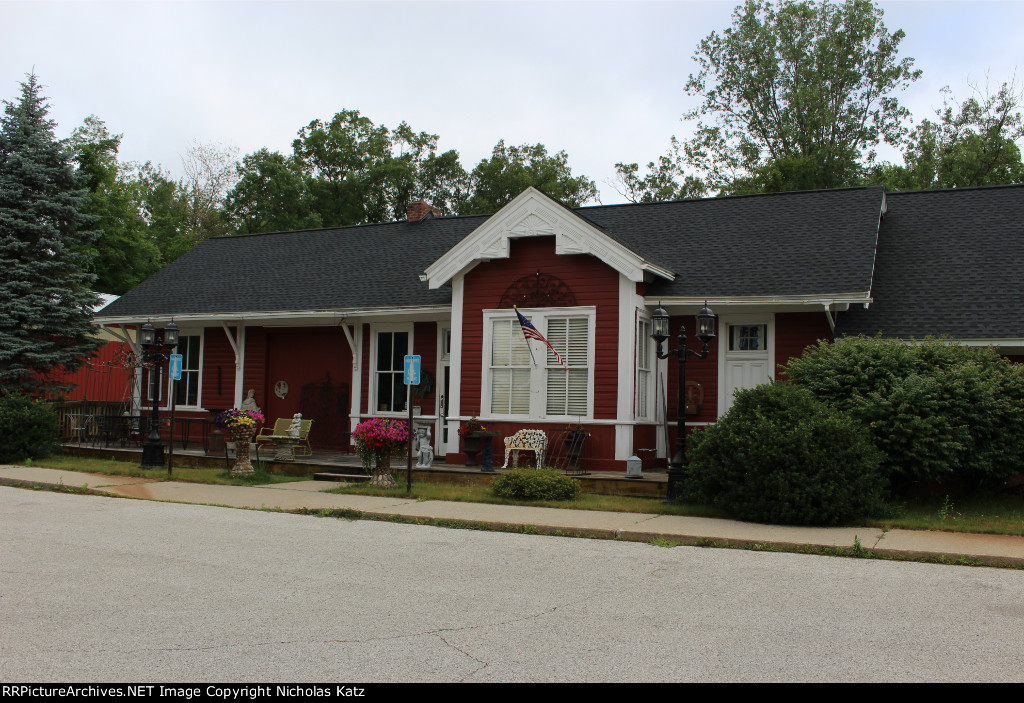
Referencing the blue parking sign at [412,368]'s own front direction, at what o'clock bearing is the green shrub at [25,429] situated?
The green shrub is roughly at 4 o'clock from the blue parking sign.

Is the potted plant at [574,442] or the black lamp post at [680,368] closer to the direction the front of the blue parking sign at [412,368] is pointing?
the black lamp post

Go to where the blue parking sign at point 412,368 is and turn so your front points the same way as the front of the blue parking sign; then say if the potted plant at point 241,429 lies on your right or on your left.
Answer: on your right

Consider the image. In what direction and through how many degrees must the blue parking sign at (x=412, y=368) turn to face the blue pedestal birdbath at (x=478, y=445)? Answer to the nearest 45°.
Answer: approximately 135° to its left

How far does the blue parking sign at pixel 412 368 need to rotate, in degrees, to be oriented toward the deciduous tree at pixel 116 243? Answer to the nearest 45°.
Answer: approximately 135° to its right

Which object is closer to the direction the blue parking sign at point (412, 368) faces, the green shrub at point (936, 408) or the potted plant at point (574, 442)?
the green shrub

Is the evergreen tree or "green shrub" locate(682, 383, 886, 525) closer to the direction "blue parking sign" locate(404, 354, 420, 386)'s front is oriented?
the green shrub

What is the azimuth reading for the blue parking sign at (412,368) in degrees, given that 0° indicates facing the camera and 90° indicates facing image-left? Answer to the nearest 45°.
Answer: approximately 0°
